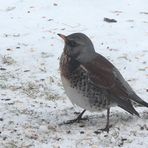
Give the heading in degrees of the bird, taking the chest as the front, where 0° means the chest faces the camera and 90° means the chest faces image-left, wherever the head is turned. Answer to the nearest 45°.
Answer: approximately 90°
